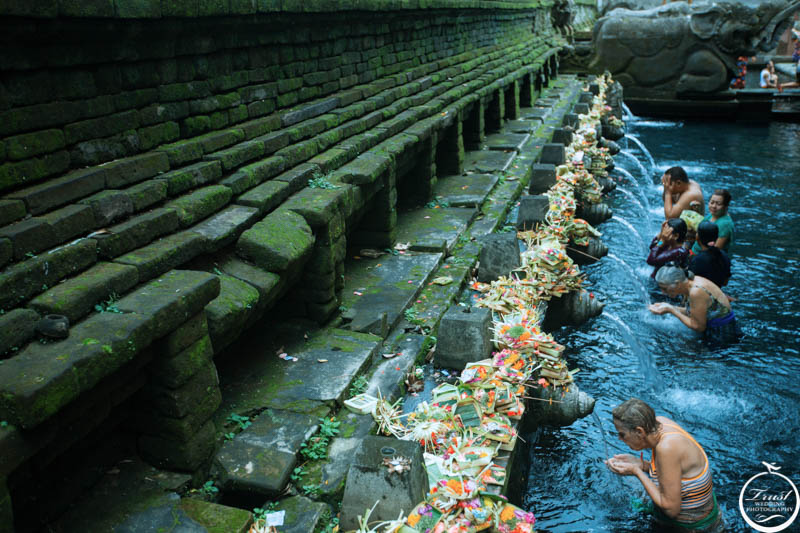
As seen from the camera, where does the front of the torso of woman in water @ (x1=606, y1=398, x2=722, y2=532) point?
to the viewer's left

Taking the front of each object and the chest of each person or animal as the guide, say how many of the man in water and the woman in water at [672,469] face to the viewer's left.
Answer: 2

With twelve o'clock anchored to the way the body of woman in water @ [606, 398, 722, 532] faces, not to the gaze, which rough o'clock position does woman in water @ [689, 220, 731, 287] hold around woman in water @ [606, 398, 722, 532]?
woman in water @ [689, 220, 731, 287] is roughly at 3 o'clock from woman in water @ [606, 398, 722, 532].

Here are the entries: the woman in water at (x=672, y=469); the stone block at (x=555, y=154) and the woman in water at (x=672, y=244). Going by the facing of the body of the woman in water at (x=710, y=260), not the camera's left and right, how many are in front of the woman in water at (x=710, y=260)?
2

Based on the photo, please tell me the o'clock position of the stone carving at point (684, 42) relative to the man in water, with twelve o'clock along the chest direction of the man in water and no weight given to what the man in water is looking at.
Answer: The stone carving is roughly at 3 o'clock from the man in water.

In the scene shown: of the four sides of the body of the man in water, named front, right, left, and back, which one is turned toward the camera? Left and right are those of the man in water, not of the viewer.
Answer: left

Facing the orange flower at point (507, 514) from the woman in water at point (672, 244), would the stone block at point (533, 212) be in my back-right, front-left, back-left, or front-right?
front-right

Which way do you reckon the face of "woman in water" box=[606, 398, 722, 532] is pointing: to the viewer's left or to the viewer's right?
to the viewer's left

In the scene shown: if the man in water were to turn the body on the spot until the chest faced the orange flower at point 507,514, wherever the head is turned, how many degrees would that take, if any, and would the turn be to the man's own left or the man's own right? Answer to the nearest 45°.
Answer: approximately 90° to the man's own left

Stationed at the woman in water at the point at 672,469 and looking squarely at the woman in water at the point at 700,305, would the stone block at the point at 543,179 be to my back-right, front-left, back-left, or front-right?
front-left

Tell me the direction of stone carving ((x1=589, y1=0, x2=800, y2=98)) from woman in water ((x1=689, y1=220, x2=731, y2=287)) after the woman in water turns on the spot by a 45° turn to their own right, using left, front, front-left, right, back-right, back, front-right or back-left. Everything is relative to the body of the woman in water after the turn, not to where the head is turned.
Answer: front
